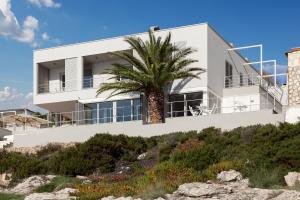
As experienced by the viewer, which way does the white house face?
facing the viewer and to the left of the viewer

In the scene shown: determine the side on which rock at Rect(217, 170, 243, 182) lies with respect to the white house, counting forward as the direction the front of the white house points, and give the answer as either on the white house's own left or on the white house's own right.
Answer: on the white house's own left

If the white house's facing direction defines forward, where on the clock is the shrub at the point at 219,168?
The shrub is roughly at 10 o'clock from the white house.

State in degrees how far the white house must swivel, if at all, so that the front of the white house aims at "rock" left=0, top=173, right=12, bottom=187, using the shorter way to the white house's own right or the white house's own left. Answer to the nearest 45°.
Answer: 0° — it already faces it

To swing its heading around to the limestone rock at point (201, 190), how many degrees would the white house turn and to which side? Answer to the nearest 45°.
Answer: approximately 45° to its left
